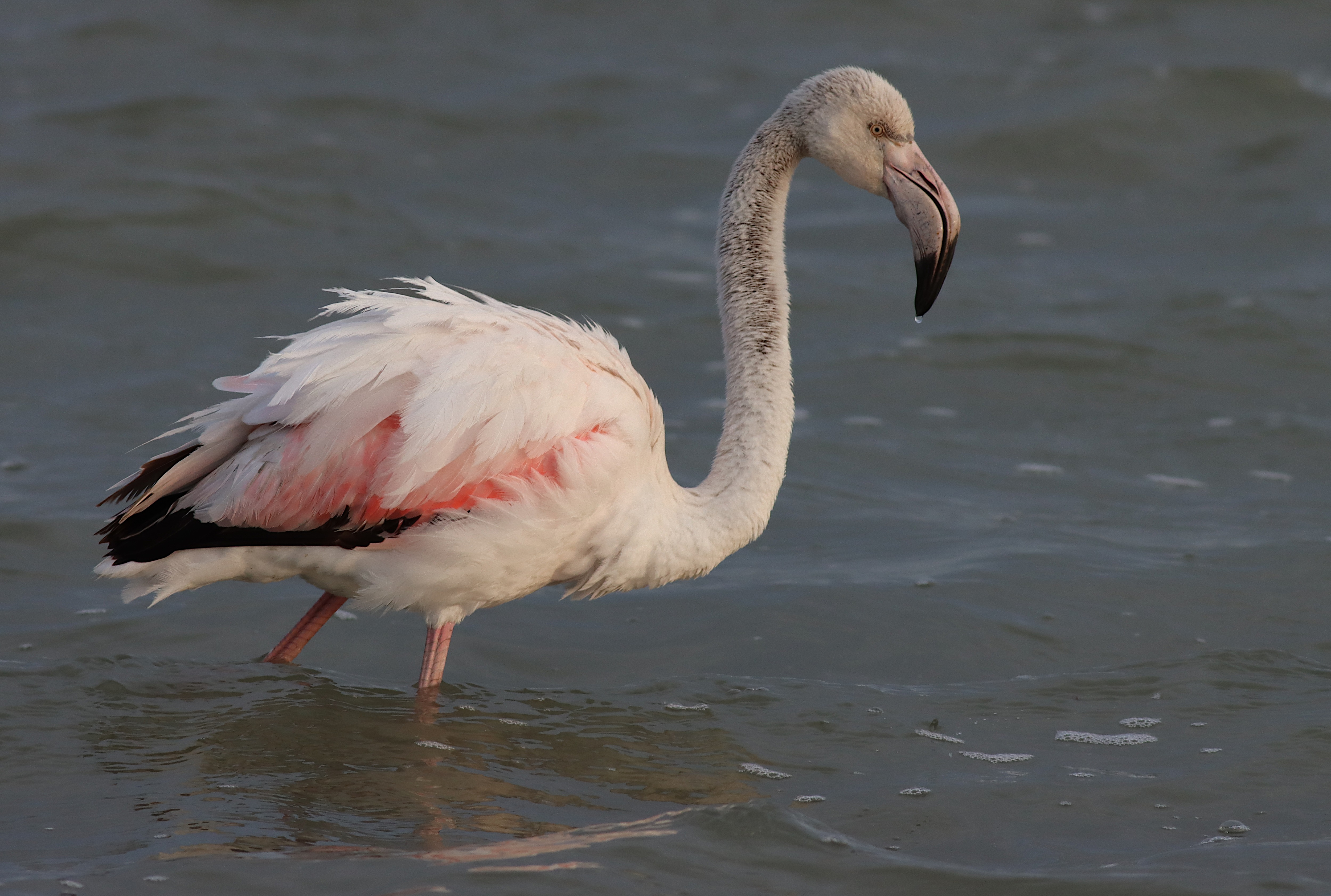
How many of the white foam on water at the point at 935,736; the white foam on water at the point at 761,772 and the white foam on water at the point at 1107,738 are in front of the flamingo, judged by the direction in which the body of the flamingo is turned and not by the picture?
3

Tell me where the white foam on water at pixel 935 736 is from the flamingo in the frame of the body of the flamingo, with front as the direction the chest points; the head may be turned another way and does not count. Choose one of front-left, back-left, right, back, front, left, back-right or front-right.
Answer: front

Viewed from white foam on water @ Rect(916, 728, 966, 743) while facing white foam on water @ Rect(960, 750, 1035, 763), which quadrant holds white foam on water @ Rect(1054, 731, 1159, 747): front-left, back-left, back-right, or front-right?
front-left

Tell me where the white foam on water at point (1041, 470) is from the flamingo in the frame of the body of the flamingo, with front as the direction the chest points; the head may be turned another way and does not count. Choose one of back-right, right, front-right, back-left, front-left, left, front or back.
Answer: front-left

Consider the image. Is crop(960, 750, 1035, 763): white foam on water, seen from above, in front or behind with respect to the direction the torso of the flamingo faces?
in front

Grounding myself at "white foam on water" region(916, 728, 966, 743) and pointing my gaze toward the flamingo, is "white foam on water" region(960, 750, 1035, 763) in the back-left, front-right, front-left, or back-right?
back-left

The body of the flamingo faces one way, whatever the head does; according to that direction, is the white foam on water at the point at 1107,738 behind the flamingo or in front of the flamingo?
in front

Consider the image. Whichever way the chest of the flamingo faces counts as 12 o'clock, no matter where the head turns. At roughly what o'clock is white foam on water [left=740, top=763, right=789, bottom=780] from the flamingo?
The white foam on water is roughly at 2 o'clock from the flamingo.

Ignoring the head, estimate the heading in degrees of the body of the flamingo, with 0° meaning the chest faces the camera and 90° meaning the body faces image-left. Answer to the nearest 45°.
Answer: approximately 270°

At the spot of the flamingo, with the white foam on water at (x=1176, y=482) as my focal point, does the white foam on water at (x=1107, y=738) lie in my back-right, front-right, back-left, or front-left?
front-right

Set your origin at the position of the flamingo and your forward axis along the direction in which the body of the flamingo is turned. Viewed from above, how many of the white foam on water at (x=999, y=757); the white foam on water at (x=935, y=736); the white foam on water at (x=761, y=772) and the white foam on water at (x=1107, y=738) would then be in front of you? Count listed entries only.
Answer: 4
